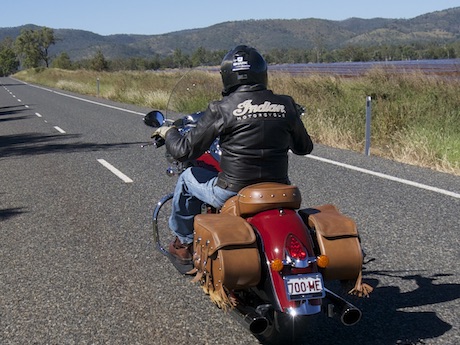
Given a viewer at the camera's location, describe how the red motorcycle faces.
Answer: facing away from the viewer and to the left of the viewer

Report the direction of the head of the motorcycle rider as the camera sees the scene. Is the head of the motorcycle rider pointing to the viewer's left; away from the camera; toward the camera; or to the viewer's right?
away from the camera

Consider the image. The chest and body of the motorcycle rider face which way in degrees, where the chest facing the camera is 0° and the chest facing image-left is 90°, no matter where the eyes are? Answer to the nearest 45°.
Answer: approximately 135°
